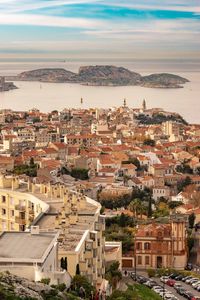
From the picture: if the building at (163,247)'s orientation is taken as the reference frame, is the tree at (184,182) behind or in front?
behind

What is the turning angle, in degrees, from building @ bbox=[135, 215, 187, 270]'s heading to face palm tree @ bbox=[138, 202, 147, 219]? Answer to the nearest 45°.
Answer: approximately 180°

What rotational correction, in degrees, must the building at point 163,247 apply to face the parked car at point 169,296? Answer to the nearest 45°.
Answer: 0° — it already faces it

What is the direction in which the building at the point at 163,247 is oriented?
toward the camera

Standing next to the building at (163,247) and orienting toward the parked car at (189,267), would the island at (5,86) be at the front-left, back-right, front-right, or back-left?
back-left

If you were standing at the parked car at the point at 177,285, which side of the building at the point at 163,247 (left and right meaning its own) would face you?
front

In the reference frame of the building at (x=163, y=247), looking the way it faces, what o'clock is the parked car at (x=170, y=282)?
The parked car is roughly at 12 o'clock from the building.

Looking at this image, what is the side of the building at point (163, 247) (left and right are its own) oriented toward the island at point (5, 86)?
back

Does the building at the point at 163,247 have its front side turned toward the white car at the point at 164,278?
yes

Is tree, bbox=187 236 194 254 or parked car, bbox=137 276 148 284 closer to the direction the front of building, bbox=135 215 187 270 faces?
the parked car

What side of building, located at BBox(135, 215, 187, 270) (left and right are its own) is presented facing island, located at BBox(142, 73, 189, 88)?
back

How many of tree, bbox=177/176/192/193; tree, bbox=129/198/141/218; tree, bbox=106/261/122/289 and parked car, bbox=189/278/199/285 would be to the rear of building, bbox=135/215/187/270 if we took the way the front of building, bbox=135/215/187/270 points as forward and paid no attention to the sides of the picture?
2

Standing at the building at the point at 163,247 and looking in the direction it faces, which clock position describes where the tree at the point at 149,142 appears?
The tree is roughly at 6 o'clock from the building.

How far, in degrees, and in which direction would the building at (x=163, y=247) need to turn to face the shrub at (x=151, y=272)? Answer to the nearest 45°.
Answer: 0° — it already faces it
